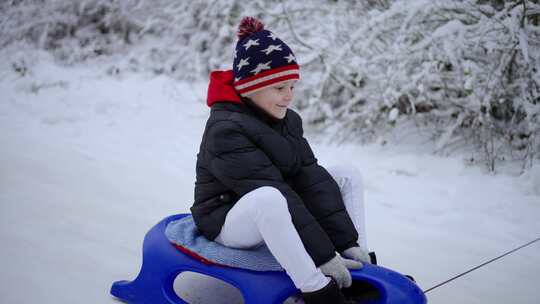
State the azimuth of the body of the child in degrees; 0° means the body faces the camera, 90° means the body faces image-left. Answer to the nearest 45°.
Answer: approximately 315°

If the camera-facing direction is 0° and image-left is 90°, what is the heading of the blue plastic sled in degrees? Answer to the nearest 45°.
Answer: approximately 270°

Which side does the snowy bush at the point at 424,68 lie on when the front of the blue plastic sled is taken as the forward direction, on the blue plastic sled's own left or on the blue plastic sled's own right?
on the blue plastic sled's own left

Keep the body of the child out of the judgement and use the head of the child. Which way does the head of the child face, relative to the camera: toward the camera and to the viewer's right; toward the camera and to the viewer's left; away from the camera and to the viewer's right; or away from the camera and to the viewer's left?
toward the camera and to the viewer's right
